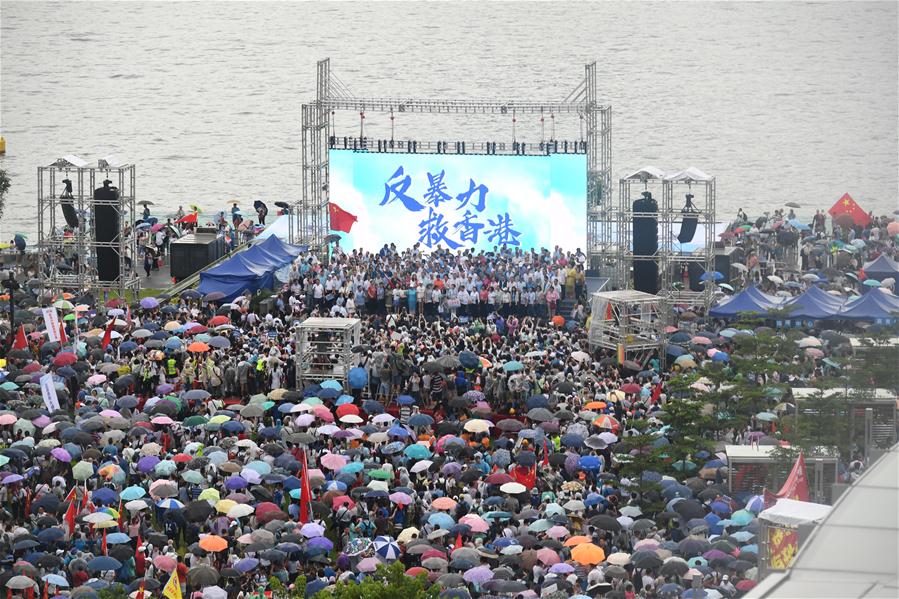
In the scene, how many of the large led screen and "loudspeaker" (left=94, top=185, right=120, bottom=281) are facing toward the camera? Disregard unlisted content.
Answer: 2

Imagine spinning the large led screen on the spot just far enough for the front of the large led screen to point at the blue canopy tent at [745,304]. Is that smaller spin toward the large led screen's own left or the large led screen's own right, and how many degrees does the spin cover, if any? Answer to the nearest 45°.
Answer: approximately 45° to the large led screen's own left

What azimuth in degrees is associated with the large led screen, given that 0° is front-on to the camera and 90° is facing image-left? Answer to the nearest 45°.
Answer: approximately 0°

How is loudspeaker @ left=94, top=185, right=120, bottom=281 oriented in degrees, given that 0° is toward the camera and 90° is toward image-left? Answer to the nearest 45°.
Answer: approximately 0°

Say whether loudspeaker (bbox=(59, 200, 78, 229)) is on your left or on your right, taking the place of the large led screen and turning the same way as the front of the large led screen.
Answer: on your right

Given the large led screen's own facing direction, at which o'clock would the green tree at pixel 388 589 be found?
The green tree is roughly at 12 o'clock from the large led screen.

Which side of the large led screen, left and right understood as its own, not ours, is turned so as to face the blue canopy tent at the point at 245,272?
right

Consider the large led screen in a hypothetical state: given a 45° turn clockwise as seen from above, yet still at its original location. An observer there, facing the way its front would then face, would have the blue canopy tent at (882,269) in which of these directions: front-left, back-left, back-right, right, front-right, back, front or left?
back-left

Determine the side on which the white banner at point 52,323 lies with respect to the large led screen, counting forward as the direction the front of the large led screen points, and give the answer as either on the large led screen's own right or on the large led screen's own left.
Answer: on the large led screen's own right
